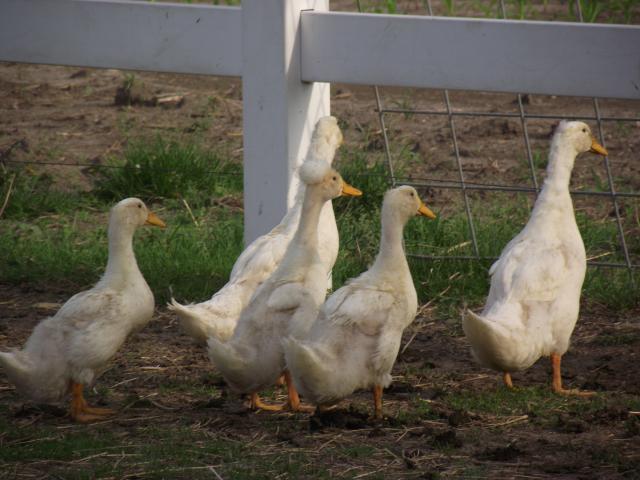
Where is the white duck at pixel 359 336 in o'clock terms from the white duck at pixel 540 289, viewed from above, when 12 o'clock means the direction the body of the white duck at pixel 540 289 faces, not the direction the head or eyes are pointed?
the white duck at pixel 359 336 is roughly at 6 o'clock from the white duck at pixel 540 289.

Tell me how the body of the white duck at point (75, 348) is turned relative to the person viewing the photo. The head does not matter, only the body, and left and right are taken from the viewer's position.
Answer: facing to the right of the viewer

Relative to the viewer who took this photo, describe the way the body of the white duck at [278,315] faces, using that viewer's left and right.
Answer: facing to the right of the viewer

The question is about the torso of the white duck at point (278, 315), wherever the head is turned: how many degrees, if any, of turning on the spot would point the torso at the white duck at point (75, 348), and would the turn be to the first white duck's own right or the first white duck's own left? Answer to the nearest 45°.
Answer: approximately 180°

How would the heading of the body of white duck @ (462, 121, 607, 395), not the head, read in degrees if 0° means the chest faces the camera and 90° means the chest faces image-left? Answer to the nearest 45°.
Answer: approximately 225°

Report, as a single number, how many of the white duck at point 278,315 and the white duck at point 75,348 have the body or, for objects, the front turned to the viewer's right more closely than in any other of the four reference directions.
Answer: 2
